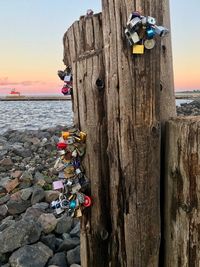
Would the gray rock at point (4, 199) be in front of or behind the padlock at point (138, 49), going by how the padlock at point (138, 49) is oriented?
behind

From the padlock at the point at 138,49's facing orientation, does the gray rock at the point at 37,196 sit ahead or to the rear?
to the rear

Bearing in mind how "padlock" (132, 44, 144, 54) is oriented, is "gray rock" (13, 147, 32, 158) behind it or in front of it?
behind

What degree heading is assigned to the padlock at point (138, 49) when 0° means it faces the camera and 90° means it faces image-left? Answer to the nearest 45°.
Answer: approximately 0°

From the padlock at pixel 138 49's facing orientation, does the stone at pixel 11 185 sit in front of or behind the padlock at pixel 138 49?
behind
